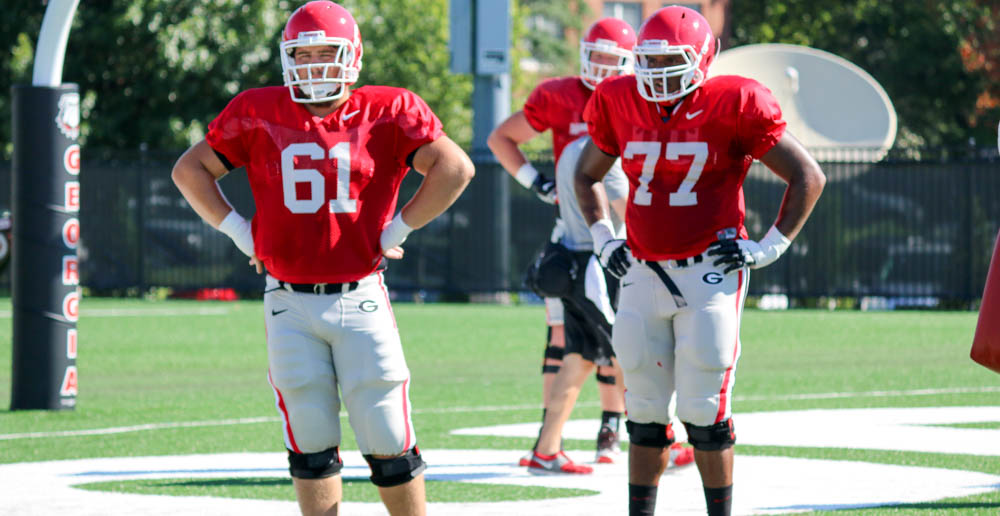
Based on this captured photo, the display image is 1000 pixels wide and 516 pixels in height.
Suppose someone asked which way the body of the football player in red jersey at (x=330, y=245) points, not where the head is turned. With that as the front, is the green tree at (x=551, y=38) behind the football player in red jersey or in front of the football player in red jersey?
behind

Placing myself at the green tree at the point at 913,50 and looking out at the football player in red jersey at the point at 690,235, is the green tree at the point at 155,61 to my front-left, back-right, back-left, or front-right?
front-right

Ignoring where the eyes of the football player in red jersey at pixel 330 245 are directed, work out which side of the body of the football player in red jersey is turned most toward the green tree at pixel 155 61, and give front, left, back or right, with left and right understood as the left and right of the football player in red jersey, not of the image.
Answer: back

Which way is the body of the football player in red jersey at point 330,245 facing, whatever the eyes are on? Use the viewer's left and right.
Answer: facing the viewer

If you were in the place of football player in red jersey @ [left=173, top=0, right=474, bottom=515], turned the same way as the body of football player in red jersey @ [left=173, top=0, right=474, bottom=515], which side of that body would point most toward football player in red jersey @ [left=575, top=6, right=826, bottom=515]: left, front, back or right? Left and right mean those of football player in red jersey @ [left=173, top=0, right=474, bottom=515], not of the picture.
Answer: left

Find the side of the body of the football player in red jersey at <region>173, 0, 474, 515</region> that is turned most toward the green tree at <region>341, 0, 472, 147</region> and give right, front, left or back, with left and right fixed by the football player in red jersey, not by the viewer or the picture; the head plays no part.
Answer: back

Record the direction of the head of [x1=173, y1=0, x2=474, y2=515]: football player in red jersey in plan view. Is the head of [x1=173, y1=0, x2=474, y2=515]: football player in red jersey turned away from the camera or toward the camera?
toward the camera
